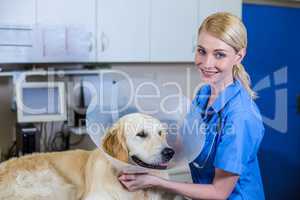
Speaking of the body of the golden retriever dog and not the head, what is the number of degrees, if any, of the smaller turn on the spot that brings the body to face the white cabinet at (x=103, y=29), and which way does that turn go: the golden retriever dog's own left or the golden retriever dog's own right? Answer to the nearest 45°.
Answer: approximately 90° to the golden retriever dog's own left

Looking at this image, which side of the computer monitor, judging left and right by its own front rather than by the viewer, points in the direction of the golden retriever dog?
front

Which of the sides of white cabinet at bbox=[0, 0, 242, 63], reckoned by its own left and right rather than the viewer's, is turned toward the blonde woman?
front

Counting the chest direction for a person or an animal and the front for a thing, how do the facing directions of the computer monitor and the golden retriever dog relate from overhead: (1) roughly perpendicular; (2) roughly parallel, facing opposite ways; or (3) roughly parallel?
roughly perpendicular

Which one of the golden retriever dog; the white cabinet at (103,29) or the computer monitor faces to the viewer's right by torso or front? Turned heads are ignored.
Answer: the golden retriever dog

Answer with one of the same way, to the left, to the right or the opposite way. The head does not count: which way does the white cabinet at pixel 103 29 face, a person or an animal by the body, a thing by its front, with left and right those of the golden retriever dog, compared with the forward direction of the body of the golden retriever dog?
to the right

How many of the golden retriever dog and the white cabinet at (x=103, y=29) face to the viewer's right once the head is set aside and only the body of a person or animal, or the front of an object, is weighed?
1

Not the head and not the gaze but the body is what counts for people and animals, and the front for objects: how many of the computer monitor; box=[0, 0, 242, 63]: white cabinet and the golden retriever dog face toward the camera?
2

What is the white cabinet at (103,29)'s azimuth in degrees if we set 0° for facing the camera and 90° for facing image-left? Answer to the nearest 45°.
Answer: approximately 0°

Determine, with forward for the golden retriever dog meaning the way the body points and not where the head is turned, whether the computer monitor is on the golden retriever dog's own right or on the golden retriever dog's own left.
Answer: on the golden retriever dog's own left

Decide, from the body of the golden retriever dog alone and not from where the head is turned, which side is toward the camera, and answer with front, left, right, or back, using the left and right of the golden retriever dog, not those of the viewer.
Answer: right
